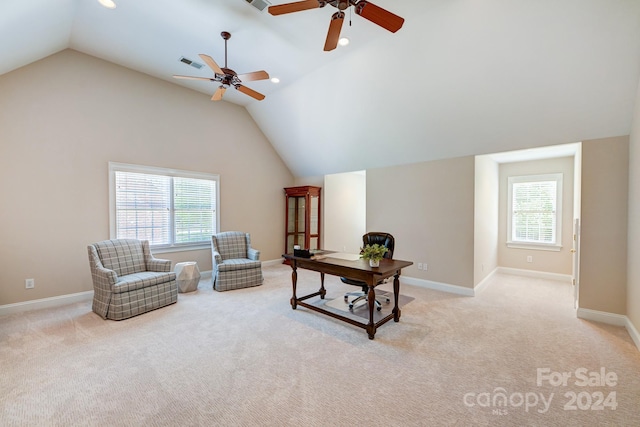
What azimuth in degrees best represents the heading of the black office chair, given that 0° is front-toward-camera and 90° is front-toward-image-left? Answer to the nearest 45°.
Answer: approximately 45°

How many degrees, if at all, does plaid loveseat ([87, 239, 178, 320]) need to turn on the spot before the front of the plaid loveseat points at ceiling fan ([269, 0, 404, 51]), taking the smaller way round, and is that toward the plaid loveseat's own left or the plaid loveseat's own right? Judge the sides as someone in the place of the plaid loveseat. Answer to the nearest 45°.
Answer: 0° — it already faces it

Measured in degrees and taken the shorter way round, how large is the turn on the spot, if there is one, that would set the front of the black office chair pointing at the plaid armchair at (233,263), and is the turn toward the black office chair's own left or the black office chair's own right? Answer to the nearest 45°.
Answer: approximately 45° to the black office chair's own right

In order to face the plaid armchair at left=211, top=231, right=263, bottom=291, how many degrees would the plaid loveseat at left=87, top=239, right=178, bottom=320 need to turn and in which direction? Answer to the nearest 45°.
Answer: approximately 45° to its left

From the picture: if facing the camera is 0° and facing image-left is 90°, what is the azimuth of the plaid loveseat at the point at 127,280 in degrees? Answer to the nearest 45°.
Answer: approximately 315°
